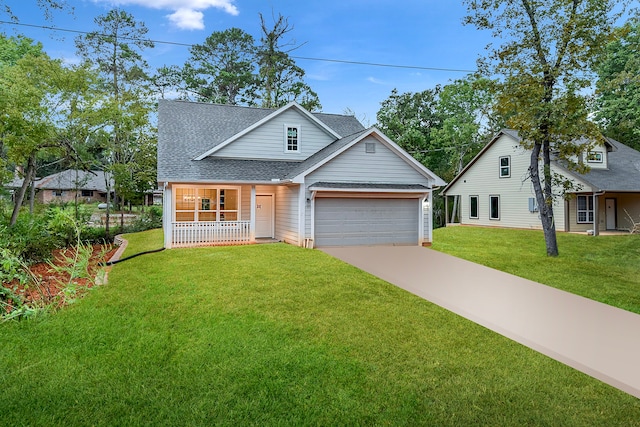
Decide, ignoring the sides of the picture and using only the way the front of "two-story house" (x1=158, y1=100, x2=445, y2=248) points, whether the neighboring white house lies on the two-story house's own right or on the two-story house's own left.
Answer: on the two-story house's own left

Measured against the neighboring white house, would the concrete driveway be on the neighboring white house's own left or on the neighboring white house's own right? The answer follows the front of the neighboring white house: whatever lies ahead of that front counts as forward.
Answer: on the neighboring white house's own right

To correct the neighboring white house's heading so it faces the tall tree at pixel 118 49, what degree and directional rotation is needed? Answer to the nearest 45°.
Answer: approximately 135° to its right

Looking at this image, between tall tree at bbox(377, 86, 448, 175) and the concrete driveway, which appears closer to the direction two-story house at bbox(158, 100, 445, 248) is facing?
the concrete driveway

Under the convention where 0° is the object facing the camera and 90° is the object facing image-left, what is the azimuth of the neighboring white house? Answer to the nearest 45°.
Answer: approximately 315°

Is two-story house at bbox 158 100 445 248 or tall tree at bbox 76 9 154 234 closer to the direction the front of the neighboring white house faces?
the two-story house

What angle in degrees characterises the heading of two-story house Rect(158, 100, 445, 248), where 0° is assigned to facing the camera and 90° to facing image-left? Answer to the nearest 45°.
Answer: approximately 0°

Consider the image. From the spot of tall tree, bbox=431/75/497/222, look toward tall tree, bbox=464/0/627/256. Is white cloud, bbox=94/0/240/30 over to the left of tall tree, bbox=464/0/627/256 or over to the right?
right

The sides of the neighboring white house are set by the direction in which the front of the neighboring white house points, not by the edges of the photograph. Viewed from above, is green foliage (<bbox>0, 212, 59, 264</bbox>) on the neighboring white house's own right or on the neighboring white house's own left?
on the neighboring white house's own right

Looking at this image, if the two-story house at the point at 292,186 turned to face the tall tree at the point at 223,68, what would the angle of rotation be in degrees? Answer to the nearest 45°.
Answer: approximately 180°
